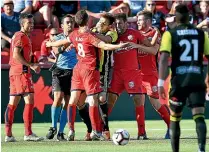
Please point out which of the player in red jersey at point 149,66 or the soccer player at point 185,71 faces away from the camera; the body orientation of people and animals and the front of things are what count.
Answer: the soccer player

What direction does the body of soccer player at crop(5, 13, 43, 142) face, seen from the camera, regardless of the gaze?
to the viewer's right

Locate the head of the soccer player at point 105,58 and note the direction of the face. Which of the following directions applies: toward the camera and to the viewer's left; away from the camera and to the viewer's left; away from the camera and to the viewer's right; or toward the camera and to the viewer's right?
toward the camera and to the viewer's left

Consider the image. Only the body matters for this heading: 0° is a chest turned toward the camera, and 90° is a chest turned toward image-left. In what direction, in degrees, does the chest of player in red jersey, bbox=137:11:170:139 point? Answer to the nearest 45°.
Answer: approximately 45°

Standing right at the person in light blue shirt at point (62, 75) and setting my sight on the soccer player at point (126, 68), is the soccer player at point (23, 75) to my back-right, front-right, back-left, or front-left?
back-right

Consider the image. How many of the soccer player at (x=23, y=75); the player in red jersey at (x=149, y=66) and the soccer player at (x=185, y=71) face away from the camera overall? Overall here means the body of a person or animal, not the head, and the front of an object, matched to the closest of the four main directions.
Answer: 1

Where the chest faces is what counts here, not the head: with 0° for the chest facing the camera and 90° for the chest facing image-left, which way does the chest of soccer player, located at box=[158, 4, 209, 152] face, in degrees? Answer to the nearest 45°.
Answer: approximately 180°

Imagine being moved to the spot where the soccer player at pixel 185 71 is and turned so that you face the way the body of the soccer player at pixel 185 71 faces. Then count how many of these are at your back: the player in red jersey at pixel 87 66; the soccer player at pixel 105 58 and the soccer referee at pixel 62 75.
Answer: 0

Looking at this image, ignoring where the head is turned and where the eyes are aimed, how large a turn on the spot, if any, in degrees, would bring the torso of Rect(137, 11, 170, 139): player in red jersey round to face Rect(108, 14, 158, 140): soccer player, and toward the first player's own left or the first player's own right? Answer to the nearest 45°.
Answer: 0° — they already face them

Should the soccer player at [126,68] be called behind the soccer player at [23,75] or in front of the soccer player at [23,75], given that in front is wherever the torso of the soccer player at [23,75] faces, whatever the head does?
in front
